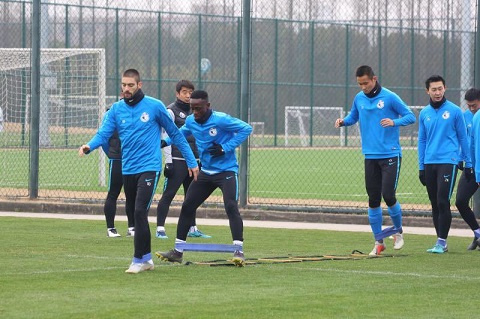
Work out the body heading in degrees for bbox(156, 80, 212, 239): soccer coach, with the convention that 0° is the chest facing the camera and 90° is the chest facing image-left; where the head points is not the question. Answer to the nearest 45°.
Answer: approximately 315°

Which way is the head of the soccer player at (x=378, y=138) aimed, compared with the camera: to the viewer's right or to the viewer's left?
to the viewer's left

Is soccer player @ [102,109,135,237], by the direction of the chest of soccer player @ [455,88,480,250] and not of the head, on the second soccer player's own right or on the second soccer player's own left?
on the second soccer player's own right

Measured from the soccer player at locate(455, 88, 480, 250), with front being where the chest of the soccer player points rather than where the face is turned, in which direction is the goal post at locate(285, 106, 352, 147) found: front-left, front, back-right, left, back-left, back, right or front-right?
back-right

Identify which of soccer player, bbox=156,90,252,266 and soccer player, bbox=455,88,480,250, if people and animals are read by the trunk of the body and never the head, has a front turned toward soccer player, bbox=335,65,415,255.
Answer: soccer player, bbox=455,88,480,250

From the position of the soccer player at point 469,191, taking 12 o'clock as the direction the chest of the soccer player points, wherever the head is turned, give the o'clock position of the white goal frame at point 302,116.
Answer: The white goal frame is roughly at 4 o'clock from the soccer player.
